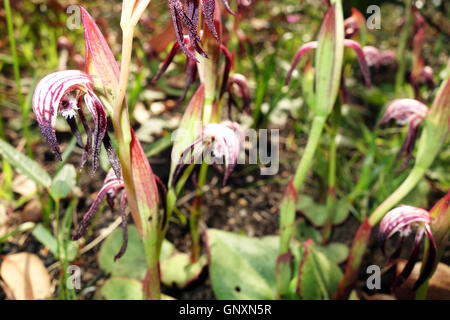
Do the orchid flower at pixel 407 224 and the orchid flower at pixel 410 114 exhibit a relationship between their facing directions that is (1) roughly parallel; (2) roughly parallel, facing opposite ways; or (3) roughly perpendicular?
roughly parallel

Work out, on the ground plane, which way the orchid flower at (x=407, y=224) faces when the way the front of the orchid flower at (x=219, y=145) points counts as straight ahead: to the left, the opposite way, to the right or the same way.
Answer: to the right

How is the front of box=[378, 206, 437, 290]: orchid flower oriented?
to the viewer's left

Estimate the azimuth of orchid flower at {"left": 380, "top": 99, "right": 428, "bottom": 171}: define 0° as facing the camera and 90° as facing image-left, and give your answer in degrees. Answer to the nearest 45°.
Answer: approximately 90°

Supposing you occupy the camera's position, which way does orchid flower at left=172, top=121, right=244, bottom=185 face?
facing the viewer and to the left of the viewer

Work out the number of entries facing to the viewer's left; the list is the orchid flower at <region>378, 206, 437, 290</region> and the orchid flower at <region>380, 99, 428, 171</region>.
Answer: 2
